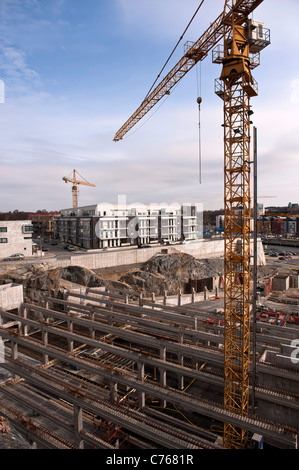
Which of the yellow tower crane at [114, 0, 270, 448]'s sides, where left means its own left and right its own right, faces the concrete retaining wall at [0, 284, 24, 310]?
front

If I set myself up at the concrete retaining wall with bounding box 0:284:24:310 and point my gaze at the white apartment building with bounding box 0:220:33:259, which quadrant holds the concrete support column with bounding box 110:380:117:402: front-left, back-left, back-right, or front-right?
back-right

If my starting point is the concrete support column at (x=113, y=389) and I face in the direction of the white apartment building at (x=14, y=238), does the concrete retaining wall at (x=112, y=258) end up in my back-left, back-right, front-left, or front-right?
front-right

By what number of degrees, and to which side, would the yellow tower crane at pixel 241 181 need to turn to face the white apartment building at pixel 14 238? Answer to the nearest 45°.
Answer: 0° — it already faces it

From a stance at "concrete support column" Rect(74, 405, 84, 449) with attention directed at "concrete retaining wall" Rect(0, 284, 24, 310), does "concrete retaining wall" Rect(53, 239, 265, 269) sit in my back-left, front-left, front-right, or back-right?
front-right

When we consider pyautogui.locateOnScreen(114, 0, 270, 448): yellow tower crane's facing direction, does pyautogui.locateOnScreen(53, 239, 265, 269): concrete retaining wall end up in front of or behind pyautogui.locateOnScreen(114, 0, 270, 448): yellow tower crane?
in front

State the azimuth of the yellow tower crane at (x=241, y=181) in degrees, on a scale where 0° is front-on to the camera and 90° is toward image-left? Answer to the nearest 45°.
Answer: approximately 135°

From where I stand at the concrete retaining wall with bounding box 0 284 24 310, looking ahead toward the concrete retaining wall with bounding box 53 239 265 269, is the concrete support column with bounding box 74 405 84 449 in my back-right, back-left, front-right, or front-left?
back-right
